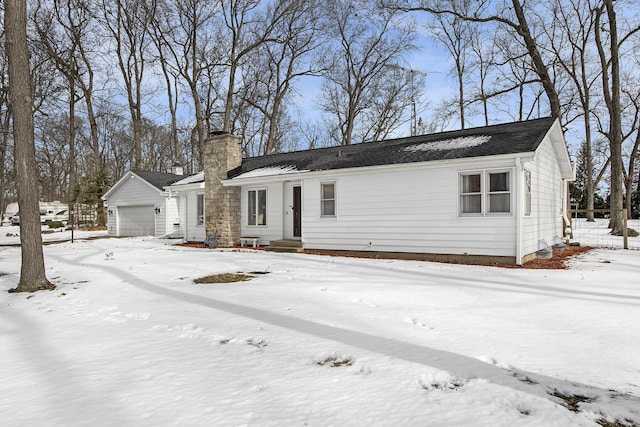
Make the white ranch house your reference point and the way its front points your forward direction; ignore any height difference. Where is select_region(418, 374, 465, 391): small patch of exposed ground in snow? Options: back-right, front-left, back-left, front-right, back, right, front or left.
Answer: front-left

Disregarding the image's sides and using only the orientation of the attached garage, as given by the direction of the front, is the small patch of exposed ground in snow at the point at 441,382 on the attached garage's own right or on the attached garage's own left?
on the attached garage's own left

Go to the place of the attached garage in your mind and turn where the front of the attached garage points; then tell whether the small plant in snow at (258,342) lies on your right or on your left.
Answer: on your left

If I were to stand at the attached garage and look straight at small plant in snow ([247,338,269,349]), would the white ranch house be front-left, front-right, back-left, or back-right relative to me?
front-left

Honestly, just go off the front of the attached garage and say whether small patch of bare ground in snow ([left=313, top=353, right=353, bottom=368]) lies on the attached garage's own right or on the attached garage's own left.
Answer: on the attached garage's own left

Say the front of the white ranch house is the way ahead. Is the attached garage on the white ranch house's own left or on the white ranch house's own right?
on the white ranch house's own right

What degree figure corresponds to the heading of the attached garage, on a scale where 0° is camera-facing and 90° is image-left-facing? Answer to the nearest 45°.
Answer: approximately 45°

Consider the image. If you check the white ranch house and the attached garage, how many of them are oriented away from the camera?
0

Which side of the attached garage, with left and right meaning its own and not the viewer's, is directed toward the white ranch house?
left

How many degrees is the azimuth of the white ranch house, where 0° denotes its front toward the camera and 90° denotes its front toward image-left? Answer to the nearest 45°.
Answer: approximately 45°
